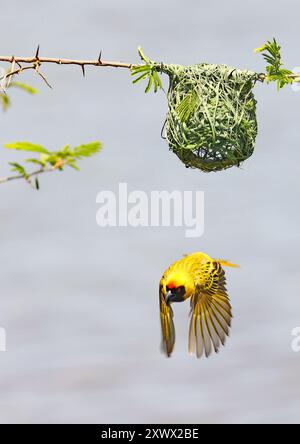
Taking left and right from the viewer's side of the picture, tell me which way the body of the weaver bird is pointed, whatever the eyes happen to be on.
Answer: facing the viewer and to the left of the viewer
